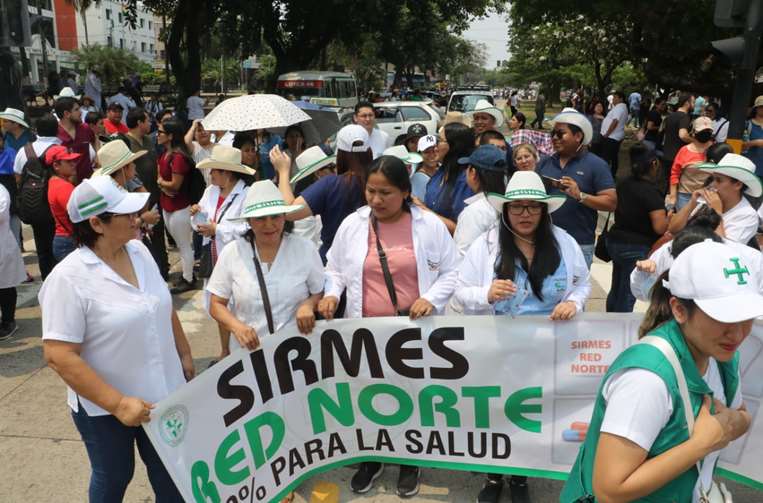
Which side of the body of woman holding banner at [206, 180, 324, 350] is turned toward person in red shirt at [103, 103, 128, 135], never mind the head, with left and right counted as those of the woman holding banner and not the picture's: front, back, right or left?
back

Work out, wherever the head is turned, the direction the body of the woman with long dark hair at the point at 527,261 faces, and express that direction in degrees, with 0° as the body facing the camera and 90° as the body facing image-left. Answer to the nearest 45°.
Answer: approximately 0°

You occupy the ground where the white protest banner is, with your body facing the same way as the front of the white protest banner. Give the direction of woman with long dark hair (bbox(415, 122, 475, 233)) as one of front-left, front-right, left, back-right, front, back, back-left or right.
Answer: back

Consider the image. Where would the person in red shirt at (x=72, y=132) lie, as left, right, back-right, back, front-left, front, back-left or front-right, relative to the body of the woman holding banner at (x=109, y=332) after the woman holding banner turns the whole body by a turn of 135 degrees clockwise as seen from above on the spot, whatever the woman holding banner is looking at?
right

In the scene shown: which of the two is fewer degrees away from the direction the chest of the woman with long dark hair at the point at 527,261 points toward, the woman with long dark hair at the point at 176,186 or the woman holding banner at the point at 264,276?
the woman holding banner

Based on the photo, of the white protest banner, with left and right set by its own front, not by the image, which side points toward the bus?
back

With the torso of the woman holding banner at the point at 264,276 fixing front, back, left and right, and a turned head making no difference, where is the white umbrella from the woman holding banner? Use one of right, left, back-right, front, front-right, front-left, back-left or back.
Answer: back
